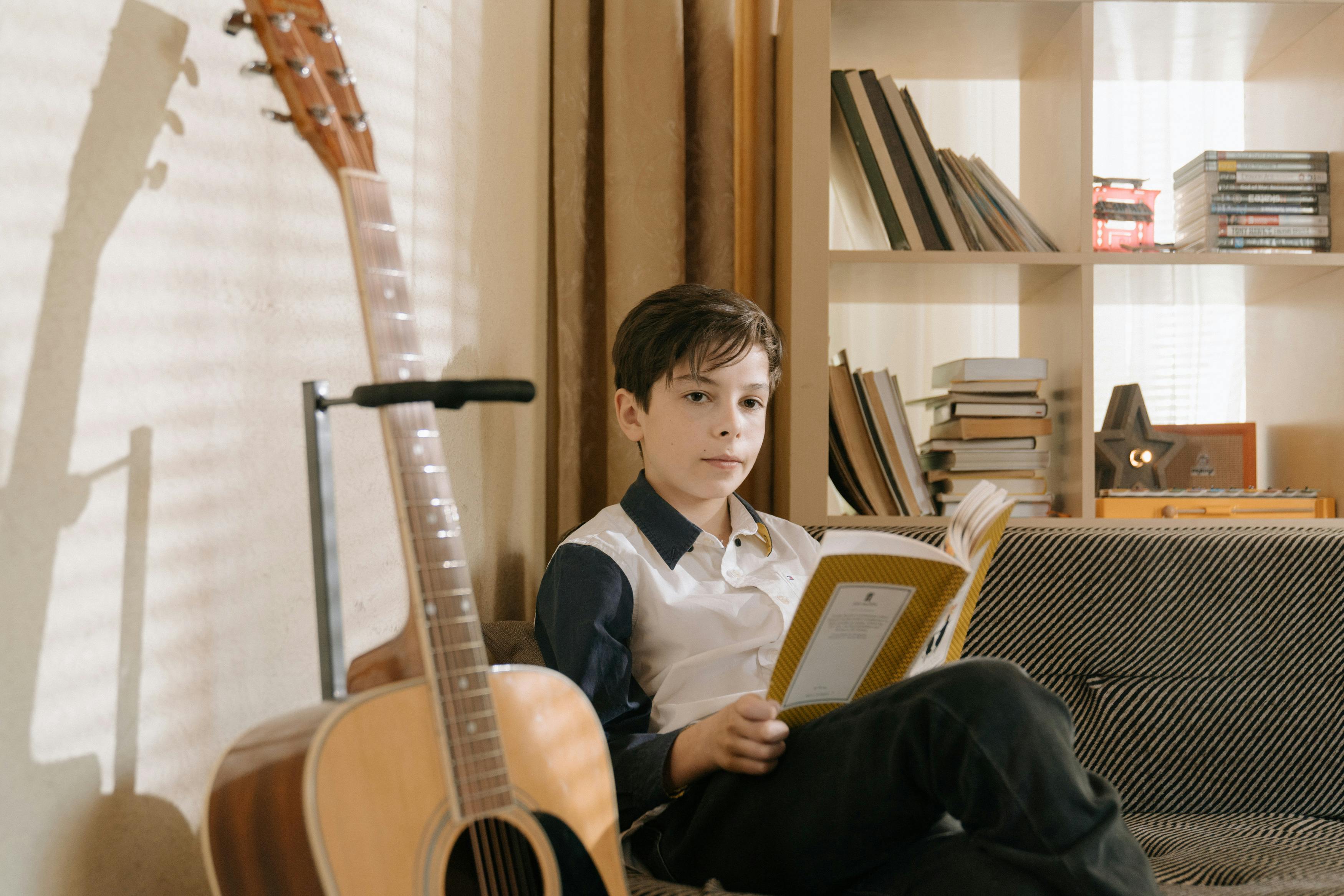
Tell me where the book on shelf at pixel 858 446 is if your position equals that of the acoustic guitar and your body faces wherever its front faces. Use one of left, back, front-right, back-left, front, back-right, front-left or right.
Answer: left

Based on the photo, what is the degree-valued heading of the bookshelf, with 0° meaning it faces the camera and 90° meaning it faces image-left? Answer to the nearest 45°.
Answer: approximately 0°

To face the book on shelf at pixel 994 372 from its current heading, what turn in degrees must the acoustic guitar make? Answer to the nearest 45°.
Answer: approximately 90° to its left

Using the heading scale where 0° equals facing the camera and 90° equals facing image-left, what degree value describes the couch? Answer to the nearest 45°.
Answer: approximately 0°

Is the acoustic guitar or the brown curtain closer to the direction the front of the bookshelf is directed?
the acoustic guitar

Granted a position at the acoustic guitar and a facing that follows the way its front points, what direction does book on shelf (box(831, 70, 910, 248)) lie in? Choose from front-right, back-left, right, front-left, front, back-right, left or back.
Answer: left

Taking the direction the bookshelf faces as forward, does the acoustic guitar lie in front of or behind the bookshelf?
in front

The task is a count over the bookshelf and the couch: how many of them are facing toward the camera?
2

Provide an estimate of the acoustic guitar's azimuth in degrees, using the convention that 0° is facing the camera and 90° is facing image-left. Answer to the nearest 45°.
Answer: approximately 315°
